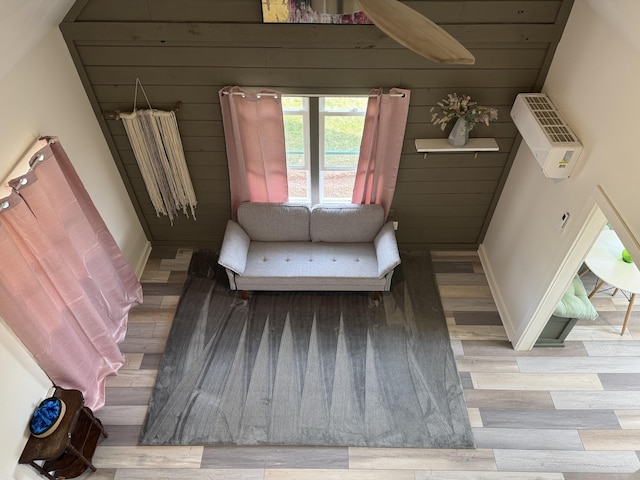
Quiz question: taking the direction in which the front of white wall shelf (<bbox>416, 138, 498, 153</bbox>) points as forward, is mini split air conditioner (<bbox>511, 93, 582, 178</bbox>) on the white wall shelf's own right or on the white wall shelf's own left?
on the white wall shelf's own left

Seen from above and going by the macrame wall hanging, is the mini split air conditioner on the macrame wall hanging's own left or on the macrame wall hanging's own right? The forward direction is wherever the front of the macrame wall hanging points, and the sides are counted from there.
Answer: on the macrame wall hanging's own left

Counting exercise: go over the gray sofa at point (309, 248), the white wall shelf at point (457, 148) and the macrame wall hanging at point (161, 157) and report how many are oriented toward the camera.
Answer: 3

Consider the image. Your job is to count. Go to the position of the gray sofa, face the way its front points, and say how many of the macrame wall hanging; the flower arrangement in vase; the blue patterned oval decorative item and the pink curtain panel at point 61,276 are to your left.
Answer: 1

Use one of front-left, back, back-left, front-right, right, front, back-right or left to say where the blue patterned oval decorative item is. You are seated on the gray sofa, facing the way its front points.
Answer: front-right

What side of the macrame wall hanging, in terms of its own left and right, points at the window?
left

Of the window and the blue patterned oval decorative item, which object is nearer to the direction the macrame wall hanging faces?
the blue patterned oval decorative item

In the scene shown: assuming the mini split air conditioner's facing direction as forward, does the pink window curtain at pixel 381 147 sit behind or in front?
in front

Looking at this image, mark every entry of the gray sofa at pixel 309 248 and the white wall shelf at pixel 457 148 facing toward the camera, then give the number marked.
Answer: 2

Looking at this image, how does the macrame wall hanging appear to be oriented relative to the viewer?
toward the camera

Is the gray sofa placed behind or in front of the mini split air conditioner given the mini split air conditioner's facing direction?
in front

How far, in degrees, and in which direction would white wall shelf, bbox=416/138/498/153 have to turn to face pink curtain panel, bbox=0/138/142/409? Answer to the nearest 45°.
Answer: approximately 45° to its right

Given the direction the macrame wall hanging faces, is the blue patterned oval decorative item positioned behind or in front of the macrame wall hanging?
in front

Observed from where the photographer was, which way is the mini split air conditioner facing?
facing the viewer and to the left of the viewer

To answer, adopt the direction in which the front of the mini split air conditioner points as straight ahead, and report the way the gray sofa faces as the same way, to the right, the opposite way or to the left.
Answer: to the left

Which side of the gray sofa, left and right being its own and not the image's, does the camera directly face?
front
